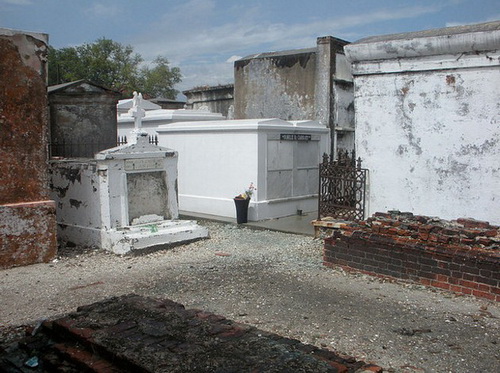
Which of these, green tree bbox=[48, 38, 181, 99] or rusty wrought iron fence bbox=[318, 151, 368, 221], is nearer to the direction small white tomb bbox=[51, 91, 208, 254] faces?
the rusty wrought iron fence

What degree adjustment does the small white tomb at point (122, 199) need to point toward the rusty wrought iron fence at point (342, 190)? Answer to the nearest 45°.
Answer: approximately 45° to its left

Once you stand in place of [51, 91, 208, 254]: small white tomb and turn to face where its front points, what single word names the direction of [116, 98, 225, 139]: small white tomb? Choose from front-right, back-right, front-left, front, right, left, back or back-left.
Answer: back-left

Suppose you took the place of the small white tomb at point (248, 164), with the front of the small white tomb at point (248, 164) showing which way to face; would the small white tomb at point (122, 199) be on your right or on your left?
on your right

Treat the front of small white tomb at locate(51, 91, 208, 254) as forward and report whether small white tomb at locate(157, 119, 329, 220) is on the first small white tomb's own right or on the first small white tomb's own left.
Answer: on the first small white tomb's own left

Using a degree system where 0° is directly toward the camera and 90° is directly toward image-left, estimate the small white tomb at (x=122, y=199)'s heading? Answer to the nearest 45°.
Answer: approximately 315°

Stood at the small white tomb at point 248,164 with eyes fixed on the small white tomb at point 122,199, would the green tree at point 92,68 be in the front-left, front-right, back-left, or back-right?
back-right

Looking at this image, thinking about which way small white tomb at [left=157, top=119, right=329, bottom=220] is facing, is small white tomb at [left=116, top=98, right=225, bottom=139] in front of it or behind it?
behind

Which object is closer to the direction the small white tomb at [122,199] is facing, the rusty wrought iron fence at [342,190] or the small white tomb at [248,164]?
the rusty wrought iron fence
